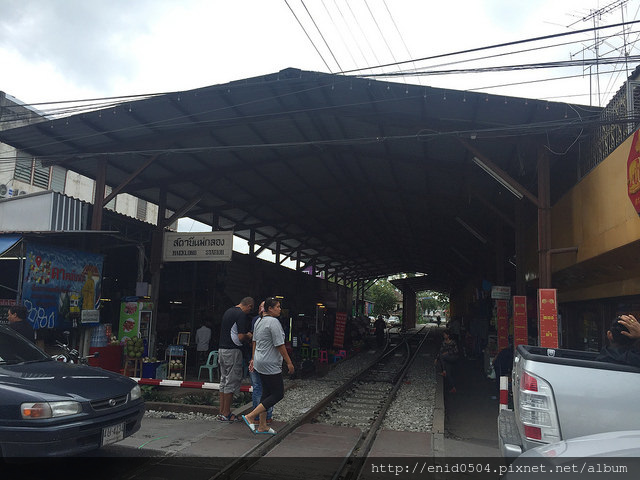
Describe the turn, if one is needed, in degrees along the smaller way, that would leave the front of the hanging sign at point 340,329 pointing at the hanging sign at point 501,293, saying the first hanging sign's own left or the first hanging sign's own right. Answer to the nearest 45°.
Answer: approximately 45° to the first hanging sign's own left

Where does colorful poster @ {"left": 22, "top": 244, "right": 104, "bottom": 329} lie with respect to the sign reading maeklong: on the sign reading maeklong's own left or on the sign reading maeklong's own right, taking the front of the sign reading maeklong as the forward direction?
on the sign reading maeklong's own right

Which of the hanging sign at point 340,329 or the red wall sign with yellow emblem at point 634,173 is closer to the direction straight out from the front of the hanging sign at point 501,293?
the red wall sign with yellow emblem

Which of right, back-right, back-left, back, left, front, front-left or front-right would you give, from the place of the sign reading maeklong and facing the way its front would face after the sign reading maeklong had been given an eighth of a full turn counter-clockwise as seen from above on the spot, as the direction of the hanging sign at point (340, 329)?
left

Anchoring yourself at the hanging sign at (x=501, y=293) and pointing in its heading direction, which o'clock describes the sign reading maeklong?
The sign reading maeklong is roughly at 2 o'clock from the hanging sign.

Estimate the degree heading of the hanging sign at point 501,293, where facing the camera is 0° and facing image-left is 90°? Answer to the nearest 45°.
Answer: approximately 0°

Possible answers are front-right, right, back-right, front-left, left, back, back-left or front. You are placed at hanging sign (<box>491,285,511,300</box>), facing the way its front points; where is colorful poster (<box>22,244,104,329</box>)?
front-right

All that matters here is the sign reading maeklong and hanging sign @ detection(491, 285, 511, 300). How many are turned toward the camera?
2

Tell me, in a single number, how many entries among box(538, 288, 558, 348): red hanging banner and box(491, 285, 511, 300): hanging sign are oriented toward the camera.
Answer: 2

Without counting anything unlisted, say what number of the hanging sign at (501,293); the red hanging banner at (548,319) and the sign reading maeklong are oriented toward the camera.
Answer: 3

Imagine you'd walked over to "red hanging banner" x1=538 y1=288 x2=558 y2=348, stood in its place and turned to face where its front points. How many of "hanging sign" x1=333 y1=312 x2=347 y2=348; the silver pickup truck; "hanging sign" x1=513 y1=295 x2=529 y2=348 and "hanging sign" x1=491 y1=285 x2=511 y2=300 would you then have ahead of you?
1

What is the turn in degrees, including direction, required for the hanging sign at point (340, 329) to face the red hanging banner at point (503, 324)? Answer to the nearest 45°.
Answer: approximately 45° to its left
